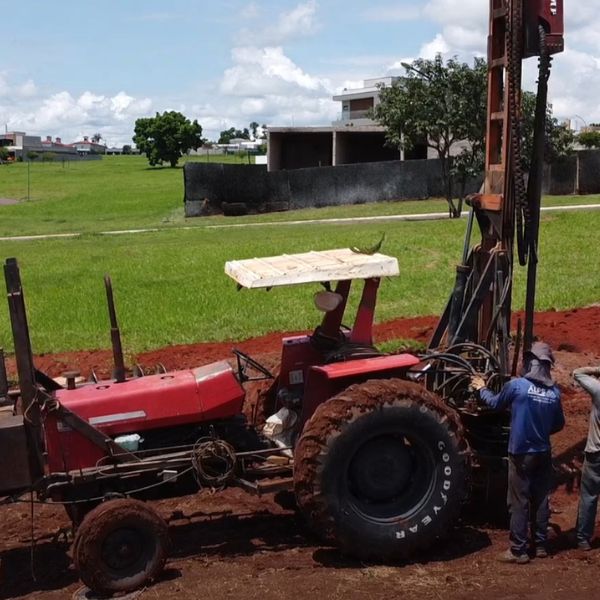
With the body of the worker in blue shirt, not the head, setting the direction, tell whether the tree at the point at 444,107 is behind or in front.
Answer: in front

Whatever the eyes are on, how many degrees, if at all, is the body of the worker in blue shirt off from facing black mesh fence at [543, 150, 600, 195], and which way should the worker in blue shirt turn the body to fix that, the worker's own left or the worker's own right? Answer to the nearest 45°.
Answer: approximately 45° to the worker's own right

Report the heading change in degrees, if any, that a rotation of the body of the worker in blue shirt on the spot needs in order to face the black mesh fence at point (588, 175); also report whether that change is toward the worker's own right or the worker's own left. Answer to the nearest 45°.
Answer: approximately 45° to the worker's own right

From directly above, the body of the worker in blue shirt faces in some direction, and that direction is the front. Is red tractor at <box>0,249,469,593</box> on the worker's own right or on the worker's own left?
on the worker's own left

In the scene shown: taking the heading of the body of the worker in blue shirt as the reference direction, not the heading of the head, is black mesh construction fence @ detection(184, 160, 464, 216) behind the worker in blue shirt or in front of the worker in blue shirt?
in front

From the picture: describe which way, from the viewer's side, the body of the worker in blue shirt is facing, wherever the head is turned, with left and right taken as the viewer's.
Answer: facing away from the viewer and to the left of the viewer

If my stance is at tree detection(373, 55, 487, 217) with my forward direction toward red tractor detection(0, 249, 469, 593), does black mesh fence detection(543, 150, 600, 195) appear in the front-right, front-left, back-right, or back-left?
back-left
